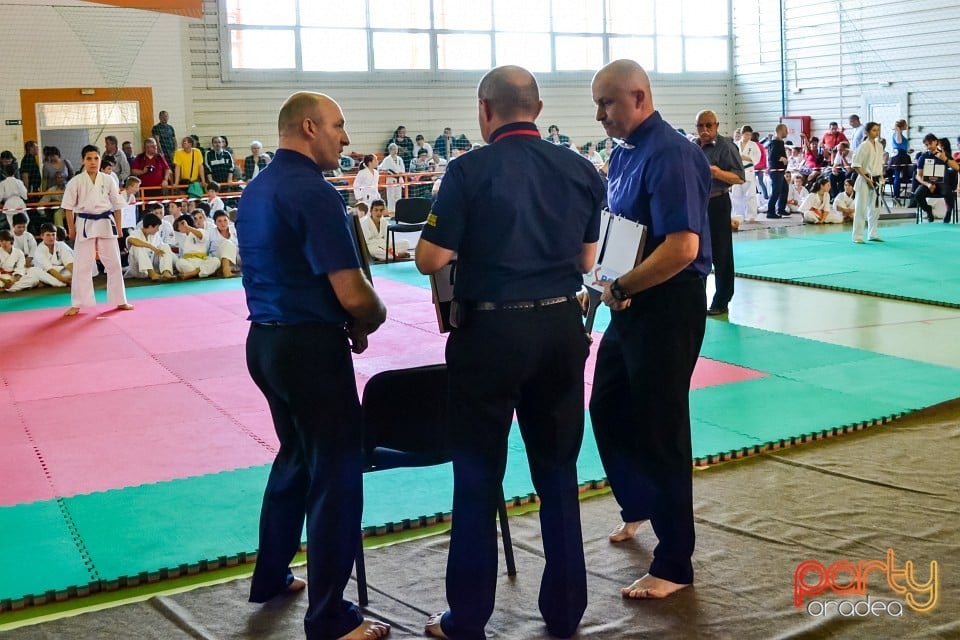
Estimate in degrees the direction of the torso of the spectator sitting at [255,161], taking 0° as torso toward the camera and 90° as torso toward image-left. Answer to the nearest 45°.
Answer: approximately 0°

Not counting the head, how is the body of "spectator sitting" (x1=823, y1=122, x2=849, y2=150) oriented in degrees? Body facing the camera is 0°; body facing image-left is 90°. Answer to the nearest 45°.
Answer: approximately 0°
